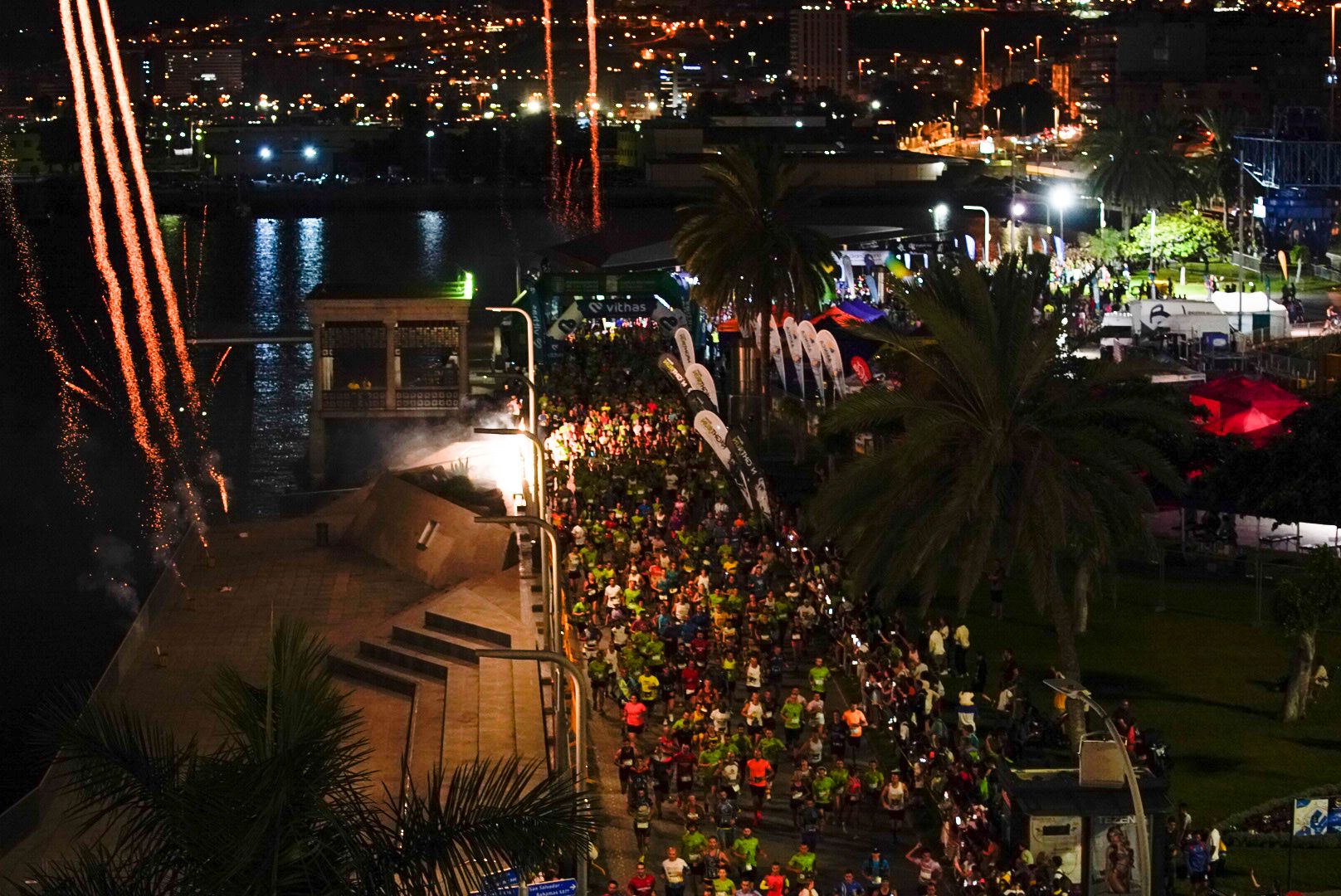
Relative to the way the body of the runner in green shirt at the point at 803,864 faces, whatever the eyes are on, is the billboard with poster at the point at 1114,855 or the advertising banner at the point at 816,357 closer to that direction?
the billboard with poster

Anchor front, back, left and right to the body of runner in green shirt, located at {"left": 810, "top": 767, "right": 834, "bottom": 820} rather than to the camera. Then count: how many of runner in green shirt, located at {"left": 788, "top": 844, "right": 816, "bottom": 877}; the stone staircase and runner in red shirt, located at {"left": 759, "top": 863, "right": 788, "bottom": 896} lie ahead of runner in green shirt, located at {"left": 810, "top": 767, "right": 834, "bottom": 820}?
2

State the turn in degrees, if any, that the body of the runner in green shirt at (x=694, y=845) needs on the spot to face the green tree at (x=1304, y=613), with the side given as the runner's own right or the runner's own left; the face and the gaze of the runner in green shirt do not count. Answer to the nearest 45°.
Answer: approximately 135° to the runner's own left

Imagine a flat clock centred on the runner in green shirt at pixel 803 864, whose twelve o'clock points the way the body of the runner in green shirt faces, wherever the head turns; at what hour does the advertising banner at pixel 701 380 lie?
The advertising banner is roughly at 6 o'clock from the runner in green shirt.

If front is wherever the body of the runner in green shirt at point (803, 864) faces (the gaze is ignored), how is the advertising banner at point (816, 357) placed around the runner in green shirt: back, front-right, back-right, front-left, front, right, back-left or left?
back

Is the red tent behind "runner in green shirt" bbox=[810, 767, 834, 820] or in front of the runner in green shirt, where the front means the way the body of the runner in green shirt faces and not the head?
behind

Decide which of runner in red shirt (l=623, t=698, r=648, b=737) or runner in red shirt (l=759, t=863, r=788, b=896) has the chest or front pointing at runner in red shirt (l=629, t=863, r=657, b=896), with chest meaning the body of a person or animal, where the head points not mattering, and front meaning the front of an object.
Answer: runner in red shirt (l=623, t=698, r=648, b=737)

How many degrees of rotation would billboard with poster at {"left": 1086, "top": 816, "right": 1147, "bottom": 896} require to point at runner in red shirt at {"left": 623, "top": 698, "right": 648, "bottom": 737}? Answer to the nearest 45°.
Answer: approximately 135° to its right

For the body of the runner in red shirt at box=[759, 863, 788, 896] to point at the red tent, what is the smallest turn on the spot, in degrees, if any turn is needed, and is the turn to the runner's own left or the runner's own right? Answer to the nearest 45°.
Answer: approximately 135° to the runner's own left

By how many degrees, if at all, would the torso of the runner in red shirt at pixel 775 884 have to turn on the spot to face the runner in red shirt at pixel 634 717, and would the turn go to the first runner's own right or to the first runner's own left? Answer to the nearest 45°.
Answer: approximately 180°

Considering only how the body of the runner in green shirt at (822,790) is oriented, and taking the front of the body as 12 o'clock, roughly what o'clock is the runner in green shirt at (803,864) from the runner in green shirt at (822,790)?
the runner in green shirt at (803,864) is roughly at 12 o'clock from the runner in green shirt at (822,790).

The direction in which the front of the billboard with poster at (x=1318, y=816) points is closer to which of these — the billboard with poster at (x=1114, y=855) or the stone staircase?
the billboard with poster
